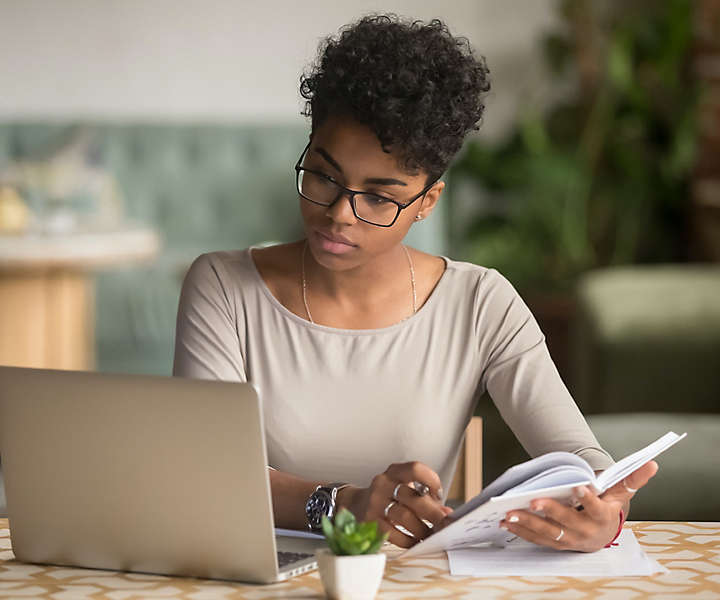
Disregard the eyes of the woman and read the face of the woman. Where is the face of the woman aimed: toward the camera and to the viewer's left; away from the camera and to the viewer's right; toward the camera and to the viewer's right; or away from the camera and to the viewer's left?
toward the camera and to the viewer's left

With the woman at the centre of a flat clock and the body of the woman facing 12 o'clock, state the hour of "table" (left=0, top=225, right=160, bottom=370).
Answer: The table is roughly at 5 o'clock from the woman.

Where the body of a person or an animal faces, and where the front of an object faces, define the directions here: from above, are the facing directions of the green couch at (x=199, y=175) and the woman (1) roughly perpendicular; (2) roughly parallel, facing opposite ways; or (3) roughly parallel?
roughly parallel

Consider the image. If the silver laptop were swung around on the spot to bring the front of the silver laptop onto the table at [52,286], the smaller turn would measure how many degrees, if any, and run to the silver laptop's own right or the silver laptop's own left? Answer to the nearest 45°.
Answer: approximately 45° to the silver laptop's own left

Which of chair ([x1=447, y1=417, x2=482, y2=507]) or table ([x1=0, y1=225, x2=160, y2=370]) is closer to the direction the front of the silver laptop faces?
the chair

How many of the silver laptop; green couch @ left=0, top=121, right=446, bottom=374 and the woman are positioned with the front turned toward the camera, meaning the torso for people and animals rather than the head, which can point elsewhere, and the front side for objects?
2

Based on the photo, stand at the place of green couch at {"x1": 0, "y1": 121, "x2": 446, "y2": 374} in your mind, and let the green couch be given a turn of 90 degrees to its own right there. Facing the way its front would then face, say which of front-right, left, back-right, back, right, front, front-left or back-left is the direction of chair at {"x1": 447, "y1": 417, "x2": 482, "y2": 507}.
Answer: left

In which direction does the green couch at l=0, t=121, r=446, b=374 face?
toward the camera

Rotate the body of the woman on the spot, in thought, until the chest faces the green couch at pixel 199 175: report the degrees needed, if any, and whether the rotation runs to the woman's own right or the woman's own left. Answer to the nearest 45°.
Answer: approximately 180°

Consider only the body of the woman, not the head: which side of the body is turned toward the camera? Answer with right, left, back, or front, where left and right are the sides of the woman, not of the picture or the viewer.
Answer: front

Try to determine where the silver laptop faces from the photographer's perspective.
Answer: facing away from the viewer and to the right of the viewer

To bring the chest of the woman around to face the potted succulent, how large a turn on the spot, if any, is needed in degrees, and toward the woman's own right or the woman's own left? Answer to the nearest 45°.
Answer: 0° — they already face it

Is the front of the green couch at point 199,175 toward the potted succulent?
yes

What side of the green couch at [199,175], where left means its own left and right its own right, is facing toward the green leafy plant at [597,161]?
left
